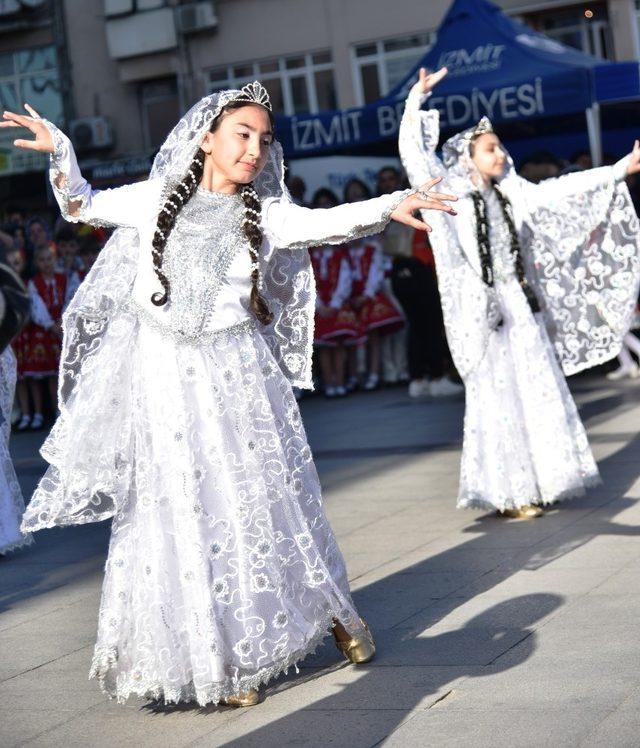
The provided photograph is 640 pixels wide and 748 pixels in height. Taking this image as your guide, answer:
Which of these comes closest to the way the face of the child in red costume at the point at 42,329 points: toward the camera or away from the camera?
toward the camera

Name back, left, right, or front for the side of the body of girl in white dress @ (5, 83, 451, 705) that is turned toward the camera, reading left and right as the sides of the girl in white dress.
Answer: front

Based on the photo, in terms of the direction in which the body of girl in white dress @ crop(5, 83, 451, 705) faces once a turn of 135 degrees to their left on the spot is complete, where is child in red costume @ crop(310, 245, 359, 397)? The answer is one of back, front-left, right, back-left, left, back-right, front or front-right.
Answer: front-left

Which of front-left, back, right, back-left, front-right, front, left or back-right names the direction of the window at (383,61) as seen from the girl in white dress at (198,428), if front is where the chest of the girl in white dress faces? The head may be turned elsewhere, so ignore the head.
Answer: back

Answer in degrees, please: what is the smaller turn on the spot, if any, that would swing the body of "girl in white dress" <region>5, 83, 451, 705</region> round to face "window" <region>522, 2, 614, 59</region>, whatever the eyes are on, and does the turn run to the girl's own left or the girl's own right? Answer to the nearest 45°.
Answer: approximately 180°

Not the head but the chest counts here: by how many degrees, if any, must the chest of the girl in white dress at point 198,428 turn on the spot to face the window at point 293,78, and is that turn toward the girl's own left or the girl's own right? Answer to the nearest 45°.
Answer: approximately 180°

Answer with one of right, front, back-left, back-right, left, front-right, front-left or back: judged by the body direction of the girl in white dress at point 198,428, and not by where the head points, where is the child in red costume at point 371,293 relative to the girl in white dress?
back

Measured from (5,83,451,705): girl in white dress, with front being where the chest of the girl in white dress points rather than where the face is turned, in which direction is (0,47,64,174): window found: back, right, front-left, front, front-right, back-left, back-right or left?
back

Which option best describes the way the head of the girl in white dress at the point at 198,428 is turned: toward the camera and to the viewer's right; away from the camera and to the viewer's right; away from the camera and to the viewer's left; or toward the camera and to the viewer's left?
toward the camera and to the viewer's right

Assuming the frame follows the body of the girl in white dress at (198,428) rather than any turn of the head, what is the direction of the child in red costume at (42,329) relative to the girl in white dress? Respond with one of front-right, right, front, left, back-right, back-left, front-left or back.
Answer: back

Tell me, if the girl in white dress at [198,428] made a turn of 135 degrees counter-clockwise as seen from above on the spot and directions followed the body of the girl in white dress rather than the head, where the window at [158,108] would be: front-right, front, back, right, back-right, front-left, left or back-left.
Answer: front-left
